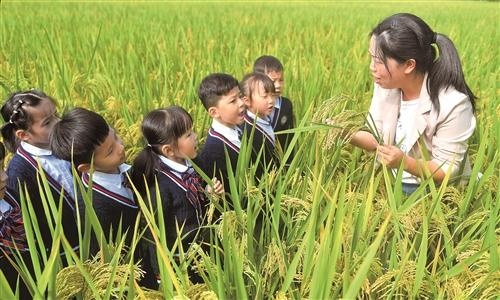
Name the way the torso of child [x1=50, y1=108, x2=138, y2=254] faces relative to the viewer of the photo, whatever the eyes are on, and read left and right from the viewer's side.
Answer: facing to the right of the viewer

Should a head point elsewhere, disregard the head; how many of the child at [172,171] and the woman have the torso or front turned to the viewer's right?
1

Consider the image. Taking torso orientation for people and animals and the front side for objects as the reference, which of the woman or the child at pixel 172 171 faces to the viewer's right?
the child

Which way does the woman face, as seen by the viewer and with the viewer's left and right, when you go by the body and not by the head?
facing the viewer and to the left of the viewer

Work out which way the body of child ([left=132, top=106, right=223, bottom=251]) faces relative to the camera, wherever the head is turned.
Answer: to the viewer's right

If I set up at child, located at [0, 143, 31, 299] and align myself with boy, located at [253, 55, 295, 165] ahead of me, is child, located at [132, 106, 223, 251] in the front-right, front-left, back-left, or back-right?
front-right

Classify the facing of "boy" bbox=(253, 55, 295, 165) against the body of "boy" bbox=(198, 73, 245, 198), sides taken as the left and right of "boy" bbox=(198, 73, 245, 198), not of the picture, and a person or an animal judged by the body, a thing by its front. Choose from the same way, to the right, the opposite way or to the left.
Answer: the same way

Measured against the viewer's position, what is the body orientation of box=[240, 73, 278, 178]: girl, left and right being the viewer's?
facing the viewer and to the right of the viewer

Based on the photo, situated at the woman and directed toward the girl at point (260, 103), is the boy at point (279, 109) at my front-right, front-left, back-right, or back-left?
front-right

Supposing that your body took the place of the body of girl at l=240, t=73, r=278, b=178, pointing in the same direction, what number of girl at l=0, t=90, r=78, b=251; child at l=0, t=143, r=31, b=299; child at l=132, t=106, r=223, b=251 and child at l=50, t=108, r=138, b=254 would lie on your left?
0
